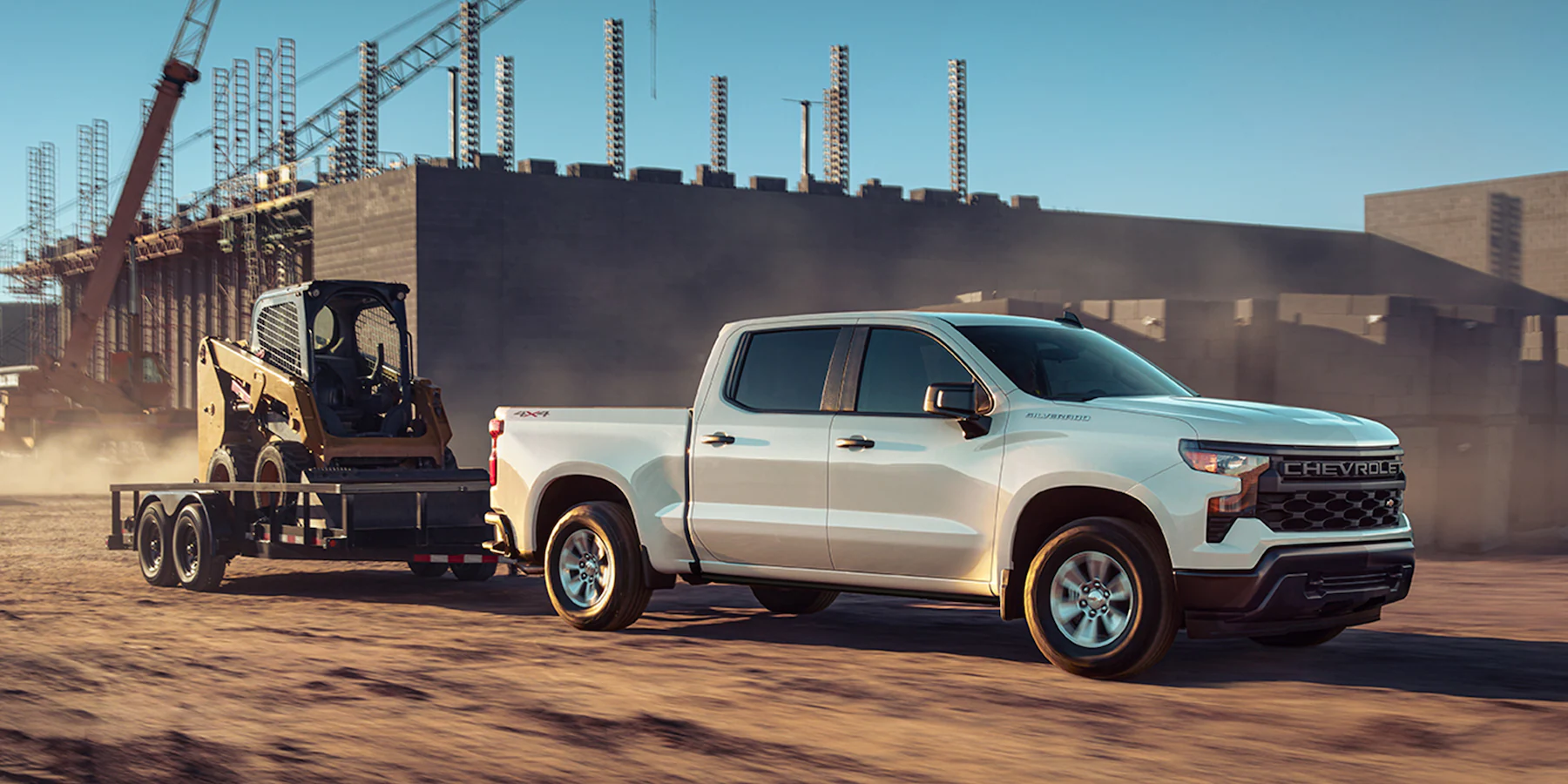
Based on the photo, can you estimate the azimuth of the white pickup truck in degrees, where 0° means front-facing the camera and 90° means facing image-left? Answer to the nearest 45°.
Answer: approximately 315°

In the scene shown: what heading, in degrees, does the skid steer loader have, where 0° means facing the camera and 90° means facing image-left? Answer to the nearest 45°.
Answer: approximately 315°

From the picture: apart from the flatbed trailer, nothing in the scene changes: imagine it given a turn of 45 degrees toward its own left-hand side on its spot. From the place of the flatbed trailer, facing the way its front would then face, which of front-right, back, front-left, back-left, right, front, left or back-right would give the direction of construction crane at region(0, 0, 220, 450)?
left

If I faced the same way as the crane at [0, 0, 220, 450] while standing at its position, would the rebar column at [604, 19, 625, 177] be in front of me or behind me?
in front

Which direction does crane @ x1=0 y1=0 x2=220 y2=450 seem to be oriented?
to the viewer's right

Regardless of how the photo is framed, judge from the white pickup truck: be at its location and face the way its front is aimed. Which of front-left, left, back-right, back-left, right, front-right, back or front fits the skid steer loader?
back

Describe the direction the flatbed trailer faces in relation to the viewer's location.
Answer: facing the viewer and to the right of the viewer

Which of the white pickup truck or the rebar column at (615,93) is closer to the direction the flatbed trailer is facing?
the white pickup truck

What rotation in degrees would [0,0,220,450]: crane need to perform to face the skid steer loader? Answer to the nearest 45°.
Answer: approximately 90° to its right

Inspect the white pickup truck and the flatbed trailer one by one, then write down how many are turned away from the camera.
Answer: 0

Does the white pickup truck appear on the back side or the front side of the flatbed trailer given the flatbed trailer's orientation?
on the front side
